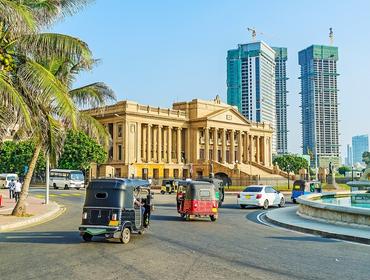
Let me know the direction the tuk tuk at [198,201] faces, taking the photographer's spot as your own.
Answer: facing away from the viewer and to the left of the viewer

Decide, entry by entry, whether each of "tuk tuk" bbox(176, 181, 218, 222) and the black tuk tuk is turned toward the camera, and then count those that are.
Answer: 0

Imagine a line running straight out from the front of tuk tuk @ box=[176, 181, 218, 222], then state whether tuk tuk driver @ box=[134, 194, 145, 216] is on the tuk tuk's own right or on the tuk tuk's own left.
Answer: on the tuk tuk's own left

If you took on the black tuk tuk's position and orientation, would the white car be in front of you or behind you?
in front

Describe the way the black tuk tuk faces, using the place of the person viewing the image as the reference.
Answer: facing away from the viewer and to the right of the viewer

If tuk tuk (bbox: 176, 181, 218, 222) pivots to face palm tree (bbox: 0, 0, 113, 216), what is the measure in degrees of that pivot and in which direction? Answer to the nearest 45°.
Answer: approximately 90° to its left

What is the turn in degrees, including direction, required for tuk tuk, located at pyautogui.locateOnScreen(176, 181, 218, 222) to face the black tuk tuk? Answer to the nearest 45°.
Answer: approximately 135° to its left
